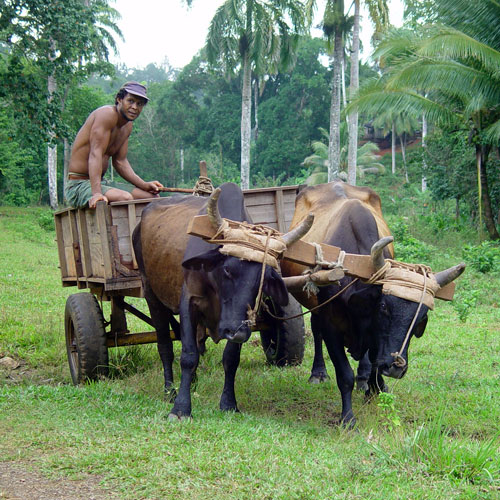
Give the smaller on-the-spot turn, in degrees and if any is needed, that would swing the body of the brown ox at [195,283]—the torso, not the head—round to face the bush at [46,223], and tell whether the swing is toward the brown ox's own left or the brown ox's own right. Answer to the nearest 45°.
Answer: approximately 135° to the brown ox's own left

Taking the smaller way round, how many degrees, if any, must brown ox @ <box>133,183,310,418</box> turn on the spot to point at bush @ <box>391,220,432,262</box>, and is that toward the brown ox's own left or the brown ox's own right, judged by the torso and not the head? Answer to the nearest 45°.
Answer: approximately 90° to the brown ox's own left

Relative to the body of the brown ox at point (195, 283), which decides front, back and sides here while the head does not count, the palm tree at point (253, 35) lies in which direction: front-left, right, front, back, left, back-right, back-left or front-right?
back-left

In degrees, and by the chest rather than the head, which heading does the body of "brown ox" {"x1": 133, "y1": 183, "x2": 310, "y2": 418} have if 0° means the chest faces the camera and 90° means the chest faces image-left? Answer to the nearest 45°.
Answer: approximately 315°

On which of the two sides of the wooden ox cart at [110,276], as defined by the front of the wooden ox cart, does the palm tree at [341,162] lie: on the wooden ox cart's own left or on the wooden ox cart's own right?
on the wooden ox cart's own left

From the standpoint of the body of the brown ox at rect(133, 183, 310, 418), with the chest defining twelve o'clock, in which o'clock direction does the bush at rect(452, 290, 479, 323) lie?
The bush is roughly at 9 o'clock from the brown ox.

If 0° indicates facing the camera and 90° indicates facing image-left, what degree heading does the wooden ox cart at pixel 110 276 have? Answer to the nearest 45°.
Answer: approximately 315°

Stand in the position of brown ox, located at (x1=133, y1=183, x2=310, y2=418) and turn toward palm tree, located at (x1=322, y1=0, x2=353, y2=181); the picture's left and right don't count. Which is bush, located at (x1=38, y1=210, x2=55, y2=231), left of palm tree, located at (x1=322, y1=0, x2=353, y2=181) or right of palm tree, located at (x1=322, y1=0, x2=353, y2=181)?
left

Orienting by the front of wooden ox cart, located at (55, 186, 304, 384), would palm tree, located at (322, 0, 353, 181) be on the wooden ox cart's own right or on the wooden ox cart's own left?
on the wooden ox cart's own left

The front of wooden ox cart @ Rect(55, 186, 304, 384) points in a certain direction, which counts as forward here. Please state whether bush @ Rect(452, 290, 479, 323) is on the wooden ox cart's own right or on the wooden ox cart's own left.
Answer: on the wooden ox cart's own left

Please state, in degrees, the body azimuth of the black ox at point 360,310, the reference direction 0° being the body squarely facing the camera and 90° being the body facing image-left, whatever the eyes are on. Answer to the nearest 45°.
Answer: approximately 315°
